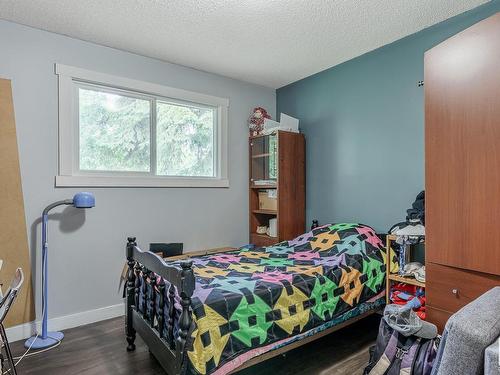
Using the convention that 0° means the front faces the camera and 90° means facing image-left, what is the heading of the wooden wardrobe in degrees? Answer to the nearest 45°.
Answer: approximately 45°

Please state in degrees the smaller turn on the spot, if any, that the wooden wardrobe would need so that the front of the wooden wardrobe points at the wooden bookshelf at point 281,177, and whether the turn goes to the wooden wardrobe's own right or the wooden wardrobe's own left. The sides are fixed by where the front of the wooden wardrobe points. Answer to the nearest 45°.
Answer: approximately 90° to the wooden wardrobe's own right

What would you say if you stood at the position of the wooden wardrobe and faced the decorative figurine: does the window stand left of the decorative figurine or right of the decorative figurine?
left
